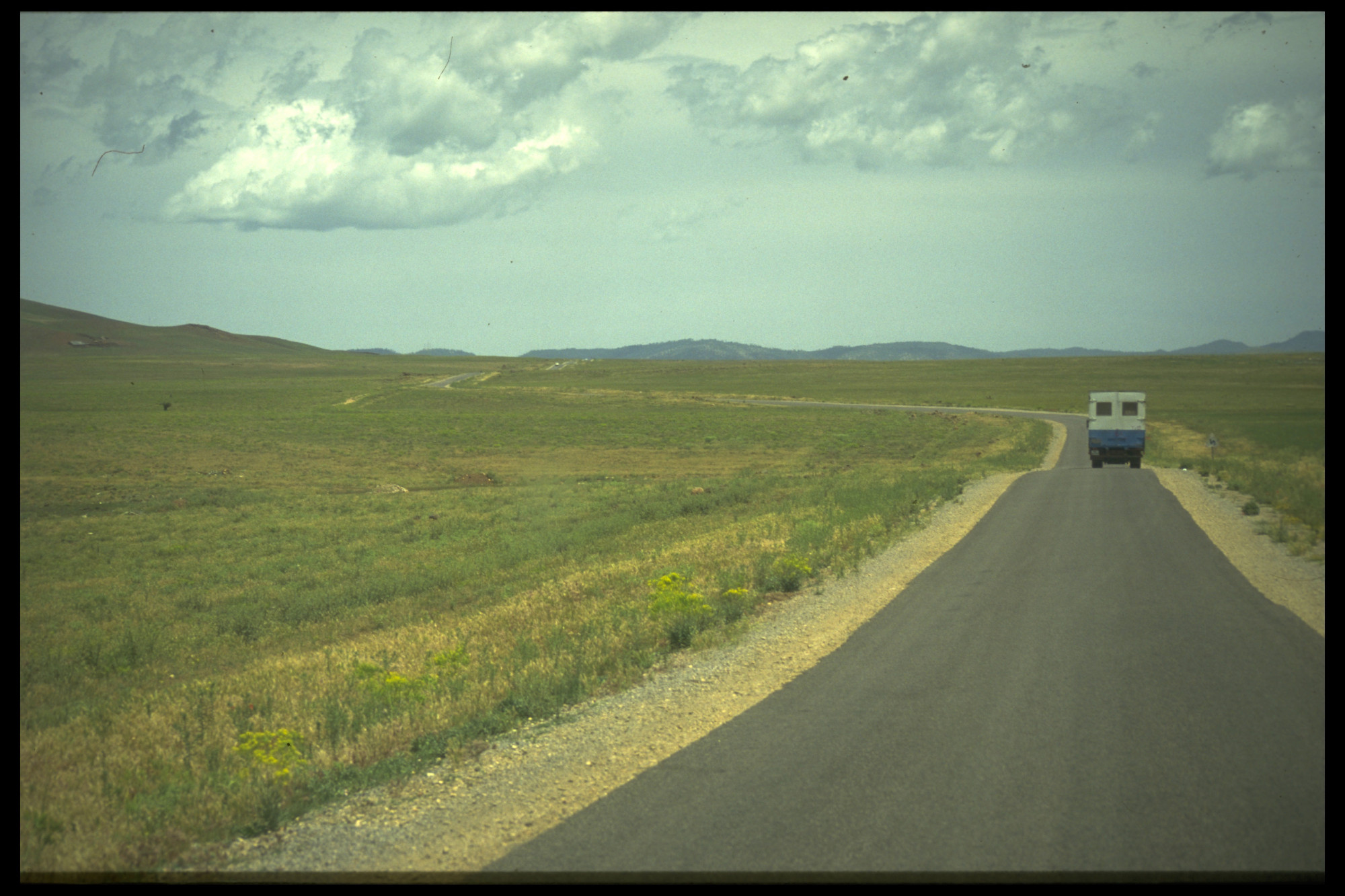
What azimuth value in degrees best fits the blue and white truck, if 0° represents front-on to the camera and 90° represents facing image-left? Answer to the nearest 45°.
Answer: approximately 180°

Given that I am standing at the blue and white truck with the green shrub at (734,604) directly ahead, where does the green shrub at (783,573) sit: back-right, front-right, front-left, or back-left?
front-right

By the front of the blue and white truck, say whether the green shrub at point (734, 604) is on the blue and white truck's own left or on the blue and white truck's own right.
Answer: on the blue and white truck's own left

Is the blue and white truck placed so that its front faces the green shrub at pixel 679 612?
no
